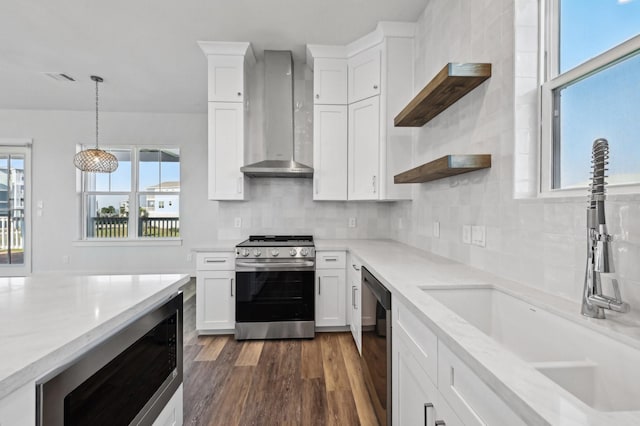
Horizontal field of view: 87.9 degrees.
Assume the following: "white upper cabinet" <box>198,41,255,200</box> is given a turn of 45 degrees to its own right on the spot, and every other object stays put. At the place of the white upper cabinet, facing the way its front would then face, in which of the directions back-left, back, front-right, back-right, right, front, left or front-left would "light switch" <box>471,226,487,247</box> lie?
left

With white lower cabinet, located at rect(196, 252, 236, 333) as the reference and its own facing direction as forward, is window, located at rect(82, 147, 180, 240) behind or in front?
behind

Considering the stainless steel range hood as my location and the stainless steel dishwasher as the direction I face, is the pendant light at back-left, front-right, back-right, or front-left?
back-right

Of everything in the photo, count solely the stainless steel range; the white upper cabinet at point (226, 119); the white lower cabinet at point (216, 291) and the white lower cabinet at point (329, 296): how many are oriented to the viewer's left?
0

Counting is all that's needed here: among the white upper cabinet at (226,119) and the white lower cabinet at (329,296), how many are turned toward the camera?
2

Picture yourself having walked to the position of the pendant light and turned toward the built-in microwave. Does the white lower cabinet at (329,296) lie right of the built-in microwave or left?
left

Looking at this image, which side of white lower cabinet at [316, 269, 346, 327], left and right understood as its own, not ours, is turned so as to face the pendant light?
right

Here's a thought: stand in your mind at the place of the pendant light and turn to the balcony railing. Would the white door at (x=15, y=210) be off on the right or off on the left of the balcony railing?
left

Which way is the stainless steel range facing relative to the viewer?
toward the camera

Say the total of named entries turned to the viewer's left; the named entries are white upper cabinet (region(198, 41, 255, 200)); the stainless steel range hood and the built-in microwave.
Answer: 0

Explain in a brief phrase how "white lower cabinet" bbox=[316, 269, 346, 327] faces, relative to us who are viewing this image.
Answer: facing the viewer

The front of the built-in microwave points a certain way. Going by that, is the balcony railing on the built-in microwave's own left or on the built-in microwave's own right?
on the built-in microwave's own left

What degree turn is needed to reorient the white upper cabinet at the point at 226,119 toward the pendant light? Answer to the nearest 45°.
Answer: approximately 135° to its right

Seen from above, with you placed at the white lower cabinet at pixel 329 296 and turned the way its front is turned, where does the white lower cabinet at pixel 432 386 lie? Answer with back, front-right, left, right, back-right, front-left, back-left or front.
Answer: front

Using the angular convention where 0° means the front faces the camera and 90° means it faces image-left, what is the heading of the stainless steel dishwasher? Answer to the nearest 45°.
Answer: approximately 90°

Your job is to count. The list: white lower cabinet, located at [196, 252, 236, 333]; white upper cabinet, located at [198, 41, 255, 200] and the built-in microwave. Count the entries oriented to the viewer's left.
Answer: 0

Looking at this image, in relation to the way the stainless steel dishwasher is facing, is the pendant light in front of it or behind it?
in front

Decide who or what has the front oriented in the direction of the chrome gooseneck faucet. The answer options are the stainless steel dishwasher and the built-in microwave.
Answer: the built-in microwave

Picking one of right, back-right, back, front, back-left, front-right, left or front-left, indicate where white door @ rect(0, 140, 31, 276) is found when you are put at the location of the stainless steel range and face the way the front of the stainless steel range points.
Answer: back-right
